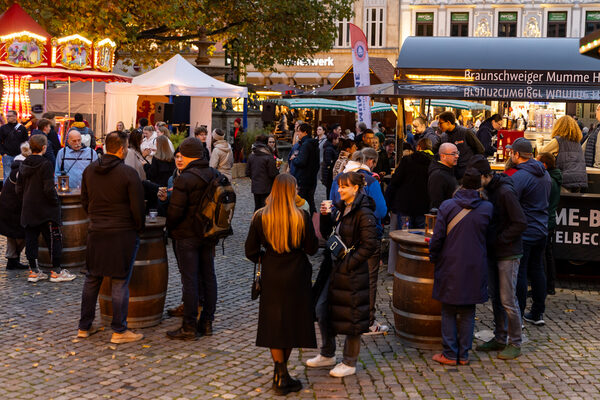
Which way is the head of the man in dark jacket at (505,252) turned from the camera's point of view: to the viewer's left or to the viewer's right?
to the viewer's left

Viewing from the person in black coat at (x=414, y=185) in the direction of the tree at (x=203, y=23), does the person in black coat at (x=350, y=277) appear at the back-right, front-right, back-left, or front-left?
back-left

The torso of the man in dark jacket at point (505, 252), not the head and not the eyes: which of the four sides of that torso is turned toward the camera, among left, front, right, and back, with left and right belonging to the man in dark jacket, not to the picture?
left

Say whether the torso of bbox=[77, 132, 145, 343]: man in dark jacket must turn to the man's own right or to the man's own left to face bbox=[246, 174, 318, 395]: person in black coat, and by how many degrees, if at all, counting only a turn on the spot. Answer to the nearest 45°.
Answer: approximately 90° to the man's own right

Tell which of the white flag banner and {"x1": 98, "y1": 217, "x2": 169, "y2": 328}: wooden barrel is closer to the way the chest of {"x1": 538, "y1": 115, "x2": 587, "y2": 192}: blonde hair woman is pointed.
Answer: the white flag banner

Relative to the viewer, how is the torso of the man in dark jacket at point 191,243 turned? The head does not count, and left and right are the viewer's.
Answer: facing to the left of the viewer

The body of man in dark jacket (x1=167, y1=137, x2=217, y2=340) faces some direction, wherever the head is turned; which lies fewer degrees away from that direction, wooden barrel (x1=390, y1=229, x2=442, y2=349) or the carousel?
the carousel

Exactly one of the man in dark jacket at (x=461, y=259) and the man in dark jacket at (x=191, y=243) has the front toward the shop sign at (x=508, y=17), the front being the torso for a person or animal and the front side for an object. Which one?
the man in dark jacket at (x=461, y=259)

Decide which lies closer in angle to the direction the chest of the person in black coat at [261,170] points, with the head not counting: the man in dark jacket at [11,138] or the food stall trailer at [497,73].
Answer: the food stall trailer

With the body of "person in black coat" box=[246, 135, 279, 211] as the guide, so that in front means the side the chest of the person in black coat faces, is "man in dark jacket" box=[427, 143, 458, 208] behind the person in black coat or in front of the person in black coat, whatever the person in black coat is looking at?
behind
